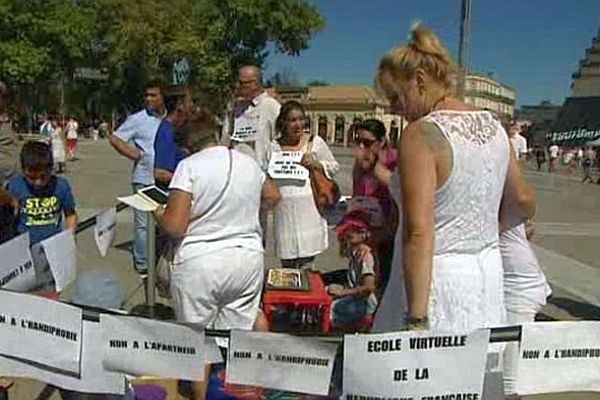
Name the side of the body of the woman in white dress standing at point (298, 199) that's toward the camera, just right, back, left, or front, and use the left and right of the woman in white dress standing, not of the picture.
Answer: front

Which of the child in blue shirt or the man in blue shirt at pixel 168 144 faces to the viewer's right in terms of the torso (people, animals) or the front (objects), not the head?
the man in blue shirt

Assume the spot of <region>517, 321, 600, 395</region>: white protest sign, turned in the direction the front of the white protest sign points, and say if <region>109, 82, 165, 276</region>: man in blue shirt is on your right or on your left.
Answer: on your right

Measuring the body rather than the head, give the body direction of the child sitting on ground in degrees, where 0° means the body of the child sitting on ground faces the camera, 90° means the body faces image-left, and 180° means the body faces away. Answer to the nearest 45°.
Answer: approximately 45°

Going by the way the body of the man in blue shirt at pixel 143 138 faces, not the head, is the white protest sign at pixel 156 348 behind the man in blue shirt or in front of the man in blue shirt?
in front

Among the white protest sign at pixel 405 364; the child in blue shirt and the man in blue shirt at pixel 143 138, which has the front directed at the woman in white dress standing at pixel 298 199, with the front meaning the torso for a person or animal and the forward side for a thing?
the man in blue shirt

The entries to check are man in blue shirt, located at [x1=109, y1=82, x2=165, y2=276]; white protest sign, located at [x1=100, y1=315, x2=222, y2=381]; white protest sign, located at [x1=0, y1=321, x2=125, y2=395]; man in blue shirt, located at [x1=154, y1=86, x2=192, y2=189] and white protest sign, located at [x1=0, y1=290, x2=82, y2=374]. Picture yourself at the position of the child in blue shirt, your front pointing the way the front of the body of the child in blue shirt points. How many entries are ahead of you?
3

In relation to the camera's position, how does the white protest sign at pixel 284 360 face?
facing the viewer

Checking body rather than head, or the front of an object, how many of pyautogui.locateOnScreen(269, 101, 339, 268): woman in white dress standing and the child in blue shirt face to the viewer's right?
0

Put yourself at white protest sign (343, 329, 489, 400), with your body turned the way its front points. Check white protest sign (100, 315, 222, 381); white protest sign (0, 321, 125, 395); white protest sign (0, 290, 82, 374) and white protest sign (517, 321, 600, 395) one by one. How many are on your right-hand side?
3

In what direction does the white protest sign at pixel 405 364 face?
toward the camera

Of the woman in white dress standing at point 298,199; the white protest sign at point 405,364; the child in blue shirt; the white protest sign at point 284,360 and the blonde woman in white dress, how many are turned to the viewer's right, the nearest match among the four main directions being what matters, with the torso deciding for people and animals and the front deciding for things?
0

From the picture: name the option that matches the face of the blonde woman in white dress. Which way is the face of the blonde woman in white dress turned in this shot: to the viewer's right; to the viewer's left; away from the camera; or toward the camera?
to the viewer's left

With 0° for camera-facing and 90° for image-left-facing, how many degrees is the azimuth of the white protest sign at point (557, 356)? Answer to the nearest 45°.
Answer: approximately 0°

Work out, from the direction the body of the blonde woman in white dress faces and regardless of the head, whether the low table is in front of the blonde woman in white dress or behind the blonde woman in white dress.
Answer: in front

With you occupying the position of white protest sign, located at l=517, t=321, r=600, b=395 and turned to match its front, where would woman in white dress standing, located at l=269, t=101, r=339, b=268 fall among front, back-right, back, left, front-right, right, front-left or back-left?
back-right
